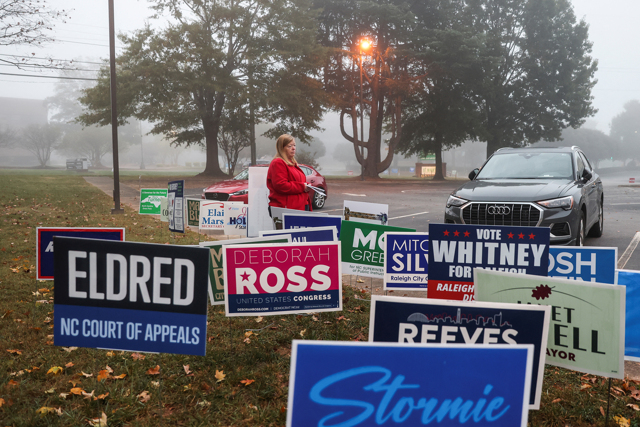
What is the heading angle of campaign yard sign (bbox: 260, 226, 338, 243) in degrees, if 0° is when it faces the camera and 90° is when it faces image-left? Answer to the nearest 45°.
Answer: approximately 0°

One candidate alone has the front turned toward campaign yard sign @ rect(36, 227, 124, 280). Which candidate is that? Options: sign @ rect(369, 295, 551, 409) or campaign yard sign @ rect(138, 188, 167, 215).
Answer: campaign yard sign @ rect(138, 188, 167, 215)

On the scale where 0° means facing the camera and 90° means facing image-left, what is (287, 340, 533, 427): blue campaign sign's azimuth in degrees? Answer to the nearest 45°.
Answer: approximately 0°

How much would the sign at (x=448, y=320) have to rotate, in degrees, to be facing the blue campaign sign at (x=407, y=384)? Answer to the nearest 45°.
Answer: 0° — it already faces it

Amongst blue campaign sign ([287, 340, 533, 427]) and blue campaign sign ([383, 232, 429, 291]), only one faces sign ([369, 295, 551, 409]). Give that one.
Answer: blue campaign sign ([383, 232, 429, 291])

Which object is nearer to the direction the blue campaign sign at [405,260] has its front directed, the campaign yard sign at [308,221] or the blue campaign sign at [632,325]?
the blue campaign sign
